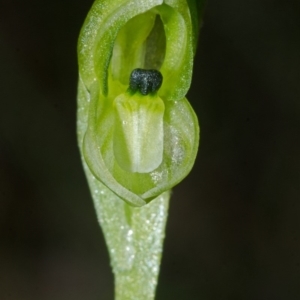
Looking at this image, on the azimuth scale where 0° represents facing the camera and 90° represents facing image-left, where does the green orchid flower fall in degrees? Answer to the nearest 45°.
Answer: approximately 0°
